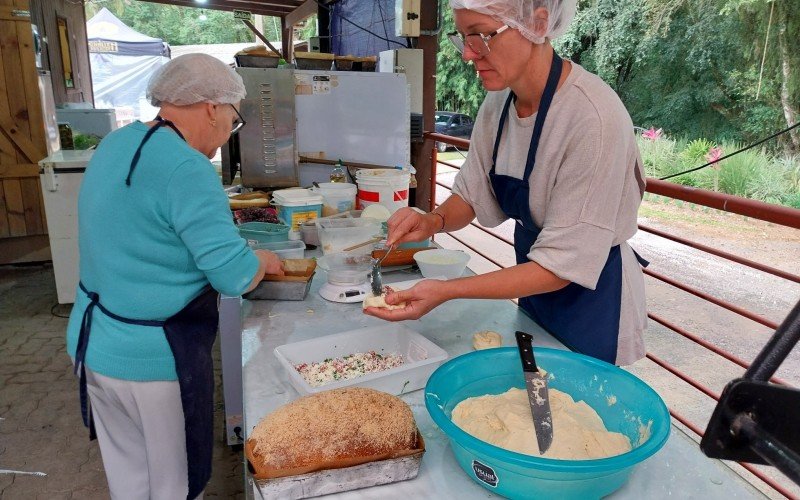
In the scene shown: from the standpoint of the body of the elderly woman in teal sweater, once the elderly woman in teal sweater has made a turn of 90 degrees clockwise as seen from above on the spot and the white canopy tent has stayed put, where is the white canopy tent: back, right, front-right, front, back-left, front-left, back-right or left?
back-left

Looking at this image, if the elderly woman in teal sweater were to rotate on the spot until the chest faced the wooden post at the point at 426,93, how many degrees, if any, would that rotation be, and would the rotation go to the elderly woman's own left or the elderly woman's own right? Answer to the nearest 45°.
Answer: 0° — they already face it

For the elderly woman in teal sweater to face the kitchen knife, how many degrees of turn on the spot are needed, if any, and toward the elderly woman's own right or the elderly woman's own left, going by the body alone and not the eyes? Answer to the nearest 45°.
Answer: approximately 90° to the elderly woman's own right

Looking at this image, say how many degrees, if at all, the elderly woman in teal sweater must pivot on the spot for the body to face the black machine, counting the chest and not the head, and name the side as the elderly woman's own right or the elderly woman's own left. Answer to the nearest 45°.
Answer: approximately 135° to the elderly woman's own right

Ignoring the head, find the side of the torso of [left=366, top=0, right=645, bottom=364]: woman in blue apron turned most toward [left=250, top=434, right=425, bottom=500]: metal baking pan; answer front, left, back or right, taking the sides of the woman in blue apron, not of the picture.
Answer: front

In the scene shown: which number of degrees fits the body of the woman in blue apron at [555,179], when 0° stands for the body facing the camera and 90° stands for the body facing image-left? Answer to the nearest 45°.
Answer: approximately 45°

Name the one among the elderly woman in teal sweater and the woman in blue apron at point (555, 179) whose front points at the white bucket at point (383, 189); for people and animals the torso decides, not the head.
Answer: the elderly woman in teal sweater

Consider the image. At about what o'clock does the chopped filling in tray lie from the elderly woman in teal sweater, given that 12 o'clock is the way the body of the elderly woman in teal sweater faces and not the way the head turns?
The chopped filling in tray is roughly at 3 o'clock from the elderly woman in teal sweater.

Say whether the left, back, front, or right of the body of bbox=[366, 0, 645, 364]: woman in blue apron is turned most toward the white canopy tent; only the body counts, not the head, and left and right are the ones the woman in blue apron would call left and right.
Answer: right

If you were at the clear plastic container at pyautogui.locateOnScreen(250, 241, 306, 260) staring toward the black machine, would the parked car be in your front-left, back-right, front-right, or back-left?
back-left

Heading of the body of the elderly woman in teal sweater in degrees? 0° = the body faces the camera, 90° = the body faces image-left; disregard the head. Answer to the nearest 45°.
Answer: approximately 225°
